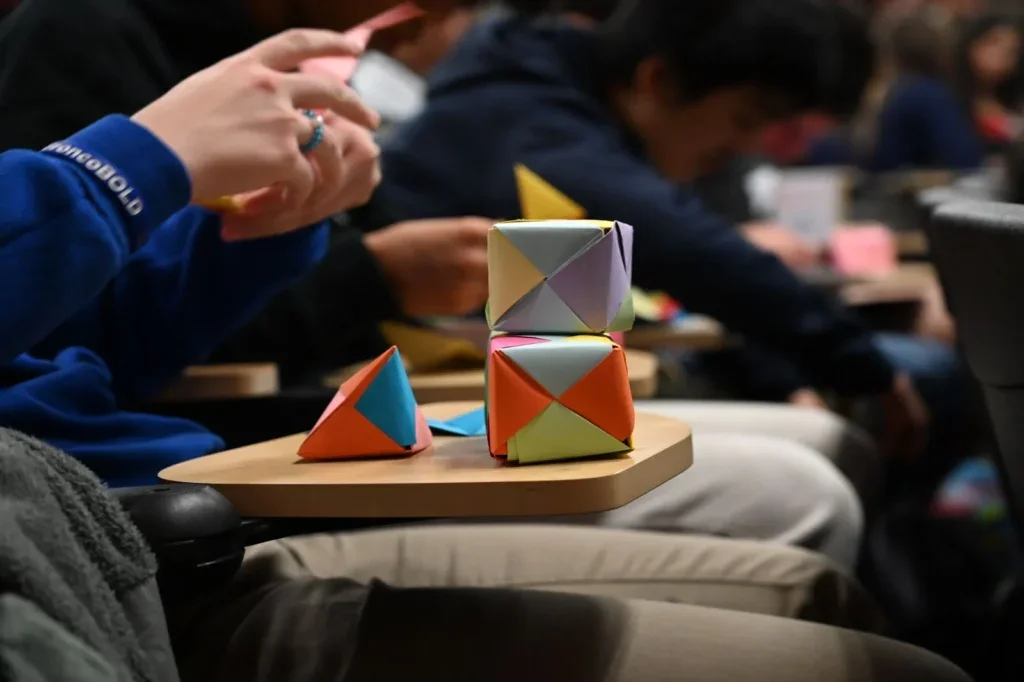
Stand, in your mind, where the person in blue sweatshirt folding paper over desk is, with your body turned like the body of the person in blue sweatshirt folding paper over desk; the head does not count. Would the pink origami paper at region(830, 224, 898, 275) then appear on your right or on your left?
on your left

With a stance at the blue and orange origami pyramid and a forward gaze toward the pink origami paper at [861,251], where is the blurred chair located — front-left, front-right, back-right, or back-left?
front-right
